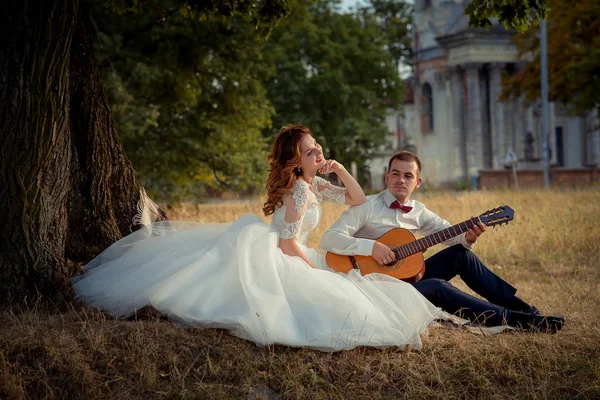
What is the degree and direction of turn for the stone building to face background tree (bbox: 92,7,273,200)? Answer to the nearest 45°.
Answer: approximately 45° to its right

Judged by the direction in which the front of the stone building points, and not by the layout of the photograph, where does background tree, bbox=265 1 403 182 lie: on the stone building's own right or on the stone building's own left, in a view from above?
on the stone building's own right

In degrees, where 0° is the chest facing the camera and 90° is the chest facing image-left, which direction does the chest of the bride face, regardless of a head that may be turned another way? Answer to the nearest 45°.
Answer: approximately 270°

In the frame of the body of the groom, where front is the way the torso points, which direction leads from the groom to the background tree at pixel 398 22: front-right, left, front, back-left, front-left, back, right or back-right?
back-left

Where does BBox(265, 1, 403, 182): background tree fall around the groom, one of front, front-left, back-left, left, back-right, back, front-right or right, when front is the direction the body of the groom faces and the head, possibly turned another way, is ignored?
back-left

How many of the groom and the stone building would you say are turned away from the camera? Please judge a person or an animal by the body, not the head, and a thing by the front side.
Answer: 0

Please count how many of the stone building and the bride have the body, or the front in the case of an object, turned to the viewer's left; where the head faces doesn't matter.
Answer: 0

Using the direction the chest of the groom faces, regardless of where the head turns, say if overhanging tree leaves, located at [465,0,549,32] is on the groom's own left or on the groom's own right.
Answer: on the groom's own left

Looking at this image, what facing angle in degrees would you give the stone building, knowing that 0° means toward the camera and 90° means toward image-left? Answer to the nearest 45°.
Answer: approximately 315°

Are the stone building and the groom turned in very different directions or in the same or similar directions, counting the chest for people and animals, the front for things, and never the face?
same or similar directions

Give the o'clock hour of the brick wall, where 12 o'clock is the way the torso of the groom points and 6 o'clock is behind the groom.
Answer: The brick wall is roughly at 8 o'clock from the groom.

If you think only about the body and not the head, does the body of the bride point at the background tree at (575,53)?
no

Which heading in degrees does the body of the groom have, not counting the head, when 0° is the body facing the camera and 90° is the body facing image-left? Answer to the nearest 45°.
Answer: approximately 315°

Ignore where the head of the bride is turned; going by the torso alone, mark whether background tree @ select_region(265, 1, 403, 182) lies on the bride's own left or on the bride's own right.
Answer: on the bride's own left

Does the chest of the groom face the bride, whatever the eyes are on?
no

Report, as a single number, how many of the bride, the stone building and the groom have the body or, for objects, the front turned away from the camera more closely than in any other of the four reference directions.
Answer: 0

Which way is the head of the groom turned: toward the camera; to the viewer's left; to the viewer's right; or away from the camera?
toward the camera
